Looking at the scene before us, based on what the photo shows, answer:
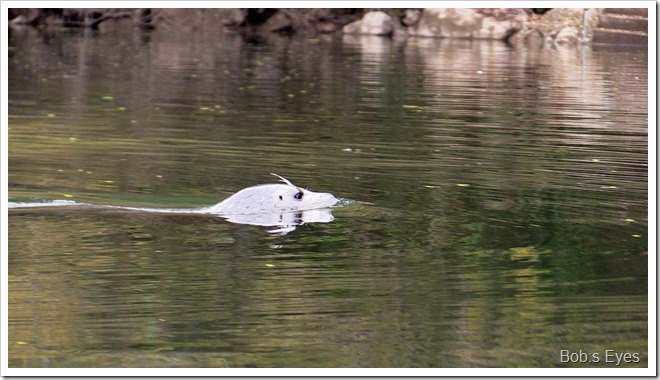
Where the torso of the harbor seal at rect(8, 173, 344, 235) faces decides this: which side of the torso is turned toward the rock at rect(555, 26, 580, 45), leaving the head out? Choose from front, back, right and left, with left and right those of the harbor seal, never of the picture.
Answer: left

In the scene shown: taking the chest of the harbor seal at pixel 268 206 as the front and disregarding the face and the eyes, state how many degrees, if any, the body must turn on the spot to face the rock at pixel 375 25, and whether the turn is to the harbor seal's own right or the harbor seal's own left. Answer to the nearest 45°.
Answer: approximately 90° to the harbor seal's own left

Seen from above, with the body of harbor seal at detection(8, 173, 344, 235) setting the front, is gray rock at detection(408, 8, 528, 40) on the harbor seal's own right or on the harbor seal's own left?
on the harbor seal's own left

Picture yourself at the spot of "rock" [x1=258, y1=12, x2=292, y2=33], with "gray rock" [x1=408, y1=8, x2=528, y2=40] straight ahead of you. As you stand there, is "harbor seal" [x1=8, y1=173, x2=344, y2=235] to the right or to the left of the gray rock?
right

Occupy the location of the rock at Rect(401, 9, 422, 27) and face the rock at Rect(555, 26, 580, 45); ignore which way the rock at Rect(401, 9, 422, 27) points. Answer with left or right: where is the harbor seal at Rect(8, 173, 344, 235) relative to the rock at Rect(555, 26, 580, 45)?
right

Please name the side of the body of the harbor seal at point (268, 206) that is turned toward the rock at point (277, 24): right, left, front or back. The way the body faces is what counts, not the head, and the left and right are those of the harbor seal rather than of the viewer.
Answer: left

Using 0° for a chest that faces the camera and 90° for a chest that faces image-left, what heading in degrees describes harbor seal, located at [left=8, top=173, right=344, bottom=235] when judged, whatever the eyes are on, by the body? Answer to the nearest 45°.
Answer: approximately 270°

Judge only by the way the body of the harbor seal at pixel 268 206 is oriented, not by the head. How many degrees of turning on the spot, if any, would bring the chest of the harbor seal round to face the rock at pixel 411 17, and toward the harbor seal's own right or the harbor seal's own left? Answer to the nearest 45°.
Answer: approximately 90° to the harbor seal's own left
